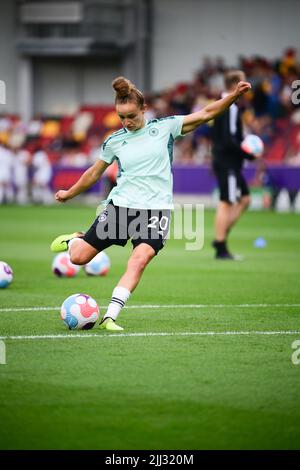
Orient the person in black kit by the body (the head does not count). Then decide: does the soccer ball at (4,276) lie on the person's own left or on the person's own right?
on the person's own right

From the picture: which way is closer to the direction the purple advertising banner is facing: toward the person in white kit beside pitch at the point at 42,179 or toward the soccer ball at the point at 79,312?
the soccer ball

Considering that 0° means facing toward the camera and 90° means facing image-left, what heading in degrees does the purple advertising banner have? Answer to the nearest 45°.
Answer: approximately 0°

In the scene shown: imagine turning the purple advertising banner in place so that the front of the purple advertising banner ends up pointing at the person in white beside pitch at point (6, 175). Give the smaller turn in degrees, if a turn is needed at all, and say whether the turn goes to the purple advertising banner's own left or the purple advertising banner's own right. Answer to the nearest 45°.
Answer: approximately 135° to the purple advertising banner's own right

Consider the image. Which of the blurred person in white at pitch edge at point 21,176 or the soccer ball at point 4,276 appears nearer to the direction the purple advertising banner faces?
the soccer ball

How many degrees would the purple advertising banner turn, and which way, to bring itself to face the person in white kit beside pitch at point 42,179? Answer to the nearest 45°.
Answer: approximately 135° to its right

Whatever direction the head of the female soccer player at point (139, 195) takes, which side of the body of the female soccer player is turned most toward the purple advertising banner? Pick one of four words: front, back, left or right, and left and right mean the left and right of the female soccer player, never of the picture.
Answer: back

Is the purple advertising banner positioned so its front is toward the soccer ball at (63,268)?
yes
